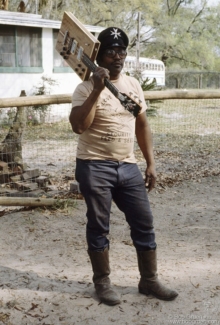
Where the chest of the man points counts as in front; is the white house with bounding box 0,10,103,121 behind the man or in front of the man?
behind

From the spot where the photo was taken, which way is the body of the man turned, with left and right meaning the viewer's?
facing the viewer and to the right of the viewer
